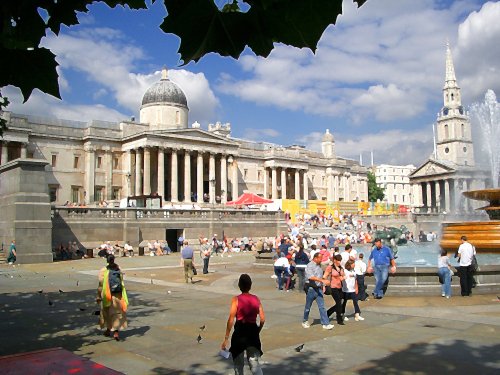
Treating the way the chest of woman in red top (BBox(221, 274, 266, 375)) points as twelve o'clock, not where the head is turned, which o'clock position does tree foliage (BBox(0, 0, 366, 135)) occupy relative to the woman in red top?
The tree foliage is roughly at 6 o'clock from the woman in red top.

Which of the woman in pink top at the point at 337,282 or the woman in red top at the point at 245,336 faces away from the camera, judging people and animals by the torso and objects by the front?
the woman in red top at the point at 245,336

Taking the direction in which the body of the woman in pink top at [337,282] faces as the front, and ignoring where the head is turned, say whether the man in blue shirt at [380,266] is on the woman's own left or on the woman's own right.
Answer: on the woman's own left

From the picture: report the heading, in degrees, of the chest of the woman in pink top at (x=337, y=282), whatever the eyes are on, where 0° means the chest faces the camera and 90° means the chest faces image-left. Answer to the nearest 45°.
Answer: approximately 315°

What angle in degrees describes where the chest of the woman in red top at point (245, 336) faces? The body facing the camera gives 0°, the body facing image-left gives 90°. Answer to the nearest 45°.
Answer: approximately 180°

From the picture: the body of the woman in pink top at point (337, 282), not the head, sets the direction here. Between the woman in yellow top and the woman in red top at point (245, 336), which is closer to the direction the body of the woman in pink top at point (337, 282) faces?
the woman in red top

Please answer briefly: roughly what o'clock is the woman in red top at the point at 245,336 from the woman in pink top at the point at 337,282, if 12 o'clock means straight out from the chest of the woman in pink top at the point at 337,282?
the woman in red top at the point at 245,336 is roughly at 2 o'clock from the woman in pink top at the point at 337,282.

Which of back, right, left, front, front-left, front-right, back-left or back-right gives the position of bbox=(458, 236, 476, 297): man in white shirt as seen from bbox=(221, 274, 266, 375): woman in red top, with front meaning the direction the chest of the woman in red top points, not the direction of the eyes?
front-right

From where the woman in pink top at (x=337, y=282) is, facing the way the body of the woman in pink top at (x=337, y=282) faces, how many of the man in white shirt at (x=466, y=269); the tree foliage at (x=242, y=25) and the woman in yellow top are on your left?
1

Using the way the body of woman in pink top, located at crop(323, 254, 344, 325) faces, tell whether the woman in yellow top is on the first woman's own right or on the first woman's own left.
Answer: on the first woman's own right

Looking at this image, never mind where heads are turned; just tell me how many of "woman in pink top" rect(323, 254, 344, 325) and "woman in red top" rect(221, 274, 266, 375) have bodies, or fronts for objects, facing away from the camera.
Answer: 1

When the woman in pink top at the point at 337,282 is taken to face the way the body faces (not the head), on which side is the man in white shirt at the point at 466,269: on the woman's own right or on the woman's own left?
on the woman's own left
